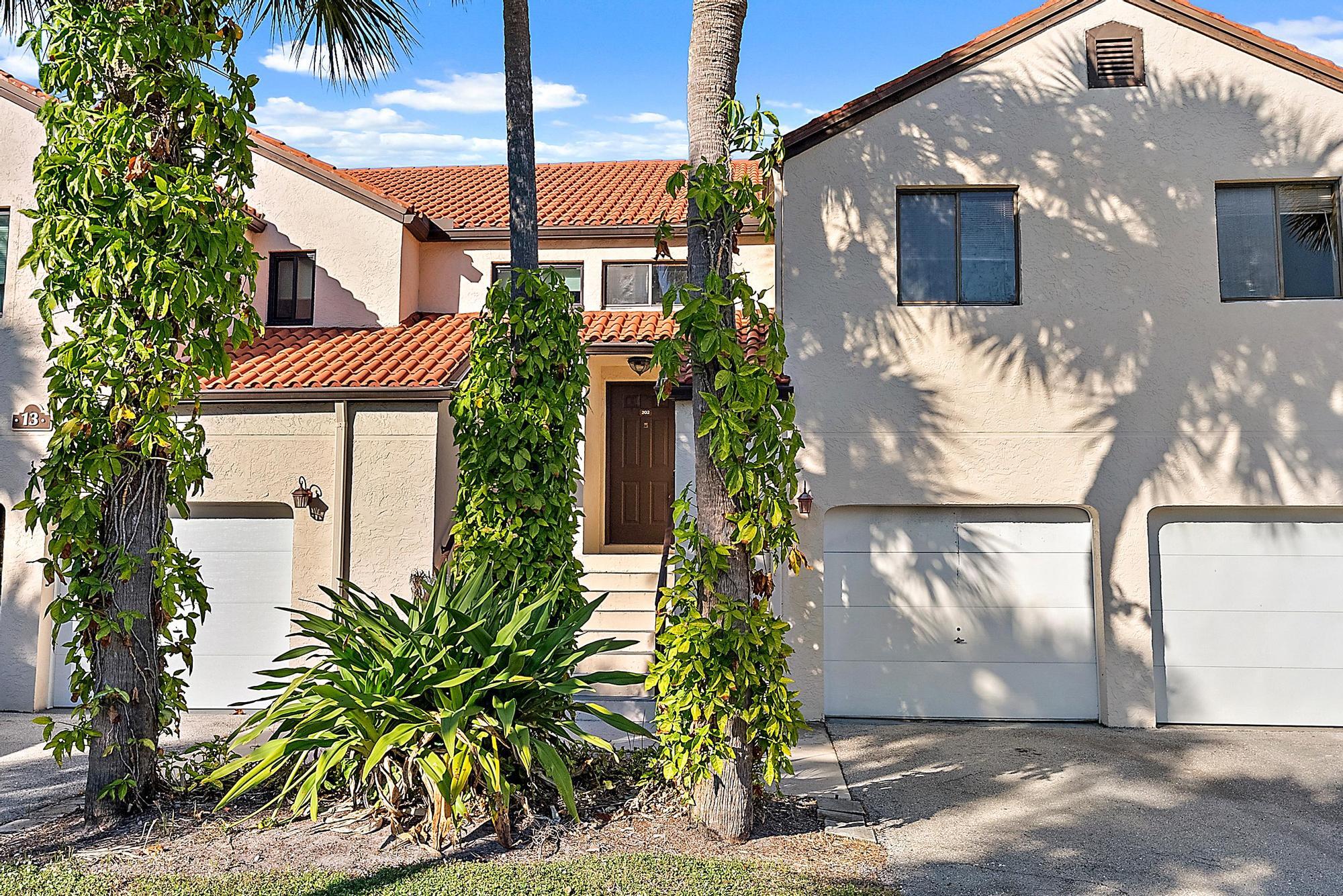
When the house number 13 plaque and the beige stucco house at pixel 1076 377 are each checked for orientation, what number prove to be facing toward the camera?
2

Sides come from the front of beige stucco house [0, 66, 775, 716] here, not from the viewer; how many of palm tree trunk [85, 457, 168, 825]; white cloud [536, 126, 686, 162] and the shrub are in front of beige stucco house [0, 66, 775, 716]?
2

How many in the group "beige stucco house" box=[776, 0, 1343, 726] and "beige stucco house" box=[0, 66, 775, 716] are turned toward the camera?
2

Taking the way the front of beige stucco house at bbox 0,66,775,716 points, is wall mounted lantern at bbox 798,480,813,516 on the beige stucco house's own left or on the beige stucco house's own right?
on the beige stucco house's own left

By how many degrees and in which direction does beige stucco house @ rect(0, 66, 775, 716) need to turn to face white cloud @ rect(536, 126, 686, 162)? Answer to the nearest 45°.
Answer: approximately 135° to its left

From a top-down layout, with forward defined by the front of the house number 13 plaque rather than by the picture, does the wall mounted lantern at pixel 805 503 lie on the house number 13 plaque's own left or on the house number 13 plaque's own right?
on the house number 13 plaque's own left

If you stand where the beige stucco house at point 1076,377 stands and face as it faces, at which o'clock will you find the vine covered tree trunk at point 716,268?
The vine covered tree trunk is roughly at 1 o'clock from the beige stucco house.

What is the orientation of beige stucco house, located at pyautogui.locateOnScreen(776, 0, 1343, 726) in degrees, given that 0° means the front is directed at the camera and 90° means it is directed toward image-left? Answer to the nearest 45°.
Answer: approximately 0°

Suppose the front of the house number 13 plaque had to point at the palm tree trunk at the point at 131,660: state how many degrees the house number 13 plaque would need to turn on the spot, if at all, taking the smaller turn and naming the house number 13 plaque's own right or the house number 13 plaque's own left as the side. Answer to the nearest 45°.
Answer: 0° — it already faces it

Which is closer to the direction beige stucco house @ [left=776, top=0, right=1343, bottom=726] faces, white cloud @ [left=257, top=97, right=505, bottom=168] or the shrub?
the shrub
